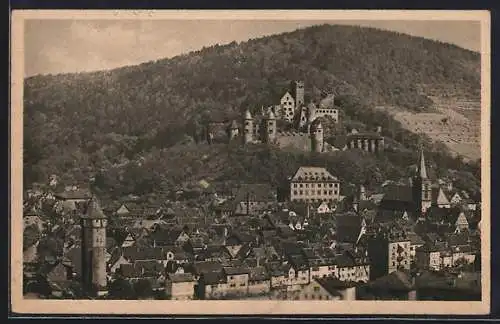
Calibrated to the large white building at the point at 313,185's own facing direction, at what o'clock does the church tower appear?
The church tower is roughly at 9 o'clock from the large white building.

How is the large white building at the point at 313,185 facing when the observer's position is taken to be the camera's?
facing the viewer

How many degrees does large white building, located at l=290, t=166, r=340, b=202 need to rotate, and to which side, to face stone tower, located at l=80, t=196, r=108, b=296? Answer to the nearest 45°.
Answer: approximately 90° to its right
